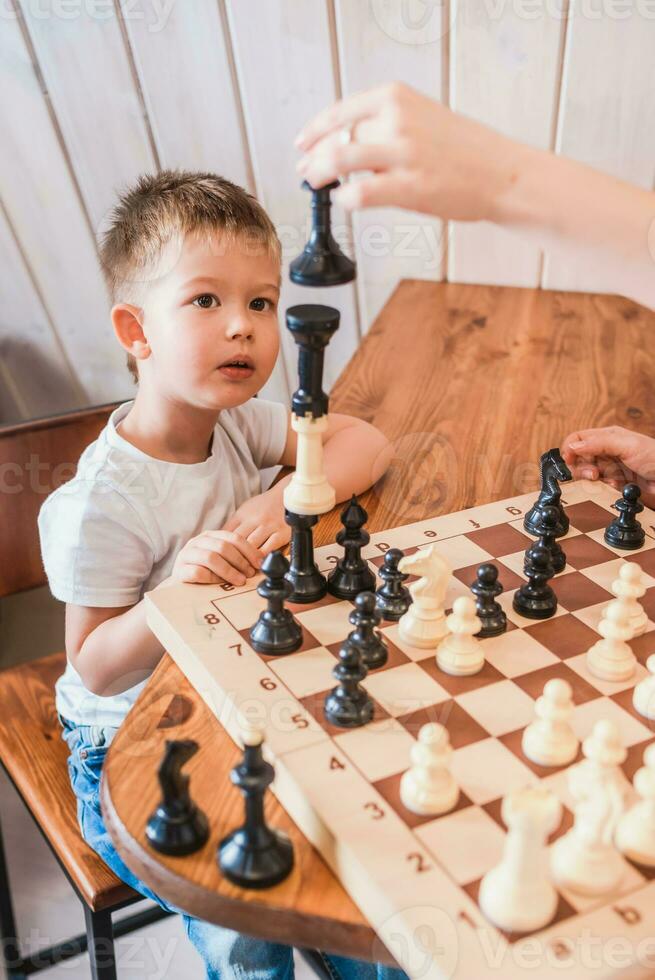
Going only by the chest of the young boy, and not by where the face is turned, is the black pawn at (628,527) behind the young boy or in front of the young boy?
in front

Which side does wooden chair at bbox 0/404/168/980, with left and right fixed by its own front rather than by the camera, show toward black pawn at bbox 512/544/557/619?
front

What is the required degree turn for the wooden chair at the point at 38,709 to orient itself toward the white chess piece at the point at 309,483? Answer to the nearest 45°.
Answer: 0° — it already faces it

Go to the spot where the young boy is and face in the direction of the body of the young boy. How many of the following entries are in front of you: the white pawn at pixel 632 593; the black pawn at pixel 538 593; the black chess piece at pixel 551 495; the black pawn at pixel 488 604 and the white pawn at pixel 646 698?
5

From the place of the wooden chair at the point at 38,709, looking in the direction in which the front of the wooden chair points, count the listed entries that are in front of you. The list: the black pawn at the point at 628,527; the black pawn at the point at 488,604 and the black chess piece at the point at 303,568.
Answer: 3

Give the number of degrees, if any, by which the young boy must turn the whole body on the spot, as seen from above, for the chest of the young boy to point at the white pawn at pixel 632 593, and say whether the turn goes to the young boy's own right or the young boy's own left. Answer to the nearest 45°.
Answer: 0° — they already face it

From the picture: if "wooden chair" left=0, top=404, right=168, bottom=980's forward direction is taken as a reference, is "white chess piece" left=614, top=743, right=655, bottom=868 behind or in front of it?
in front

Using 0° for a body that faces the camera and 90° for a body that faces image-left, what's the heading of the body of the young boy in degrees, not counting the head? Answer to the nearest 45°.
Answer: approximately 315°

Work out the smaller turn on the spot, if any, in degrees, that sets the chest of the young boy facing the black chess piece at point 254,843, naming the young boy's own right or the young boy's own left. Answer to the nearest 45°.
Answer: approximately 45° to the young boy's own right

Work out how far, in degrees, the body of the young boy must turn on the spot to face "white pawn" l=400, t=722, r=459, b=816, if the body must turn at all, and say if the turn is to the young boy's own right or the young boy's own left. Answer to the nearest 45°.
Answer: approximately 45° to the young boy's own right

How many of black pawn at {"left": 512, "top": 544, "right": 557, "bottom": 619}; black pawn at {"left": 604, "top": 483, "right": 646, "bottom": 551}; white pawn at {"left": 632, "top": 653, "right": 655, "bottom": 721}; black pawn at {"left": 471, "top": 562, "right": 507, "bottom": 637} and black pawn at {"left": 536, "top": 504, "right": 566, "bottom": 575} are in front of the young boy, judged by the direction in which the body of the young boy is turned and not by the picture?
5

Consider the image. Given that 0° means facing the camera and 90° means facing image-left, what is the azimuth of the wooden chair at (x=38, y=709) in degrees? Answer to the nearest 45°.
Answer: approximately 315°

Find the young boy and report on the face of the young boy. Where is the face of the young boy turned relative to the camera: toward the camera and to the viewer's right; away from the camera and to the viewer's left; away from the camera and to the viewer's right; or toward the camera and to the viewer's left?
toward the camera and to the viewer's right

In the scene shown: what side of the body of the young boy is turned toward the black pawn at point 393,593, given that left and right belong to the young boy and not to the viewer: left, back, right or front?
front
